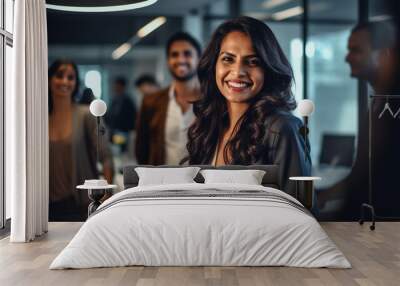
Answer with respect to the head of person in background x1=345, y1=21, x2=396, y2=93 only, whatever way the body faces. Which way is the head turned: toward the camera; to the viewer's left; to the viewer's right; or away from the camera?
to the viewer's left
